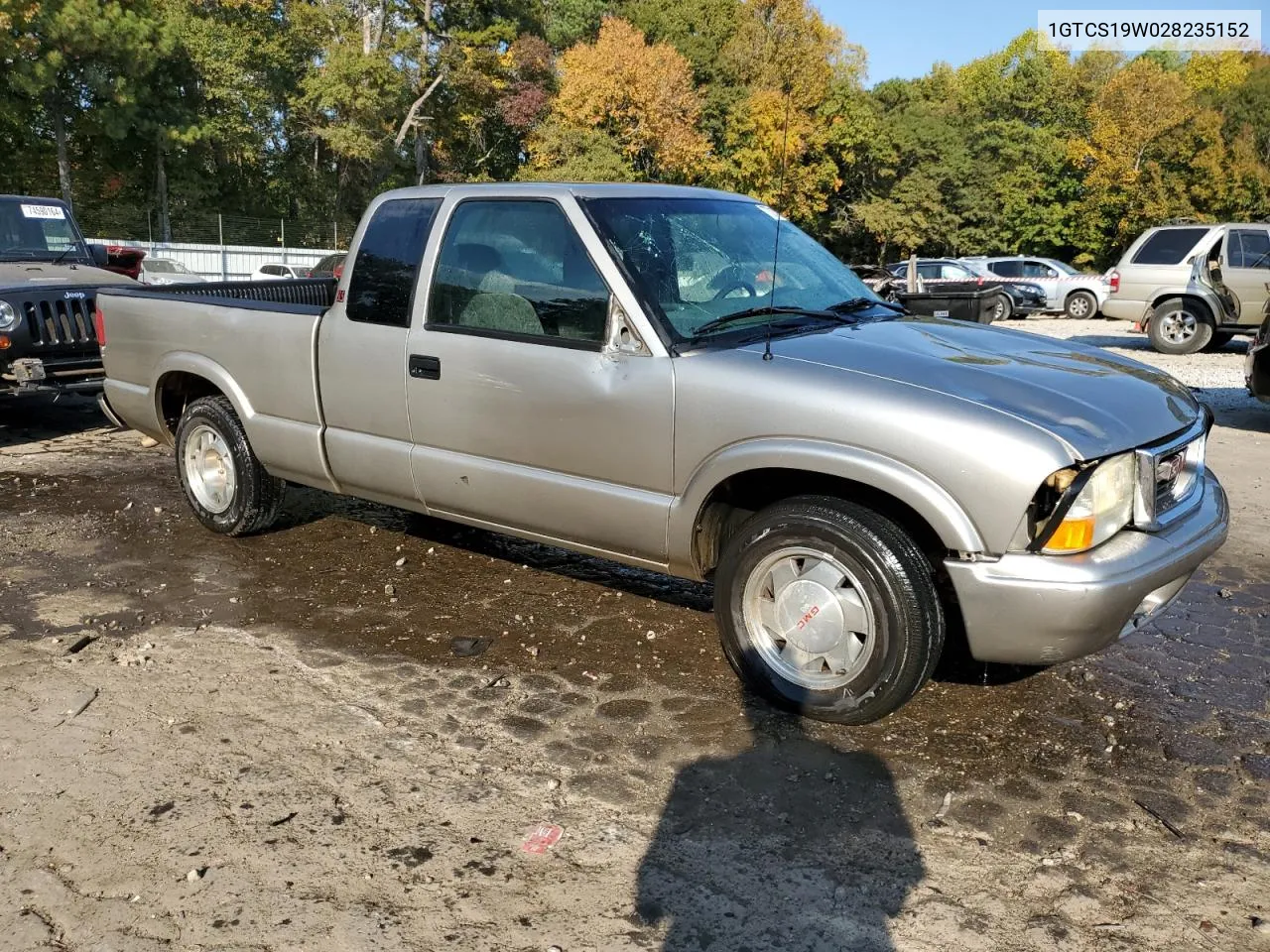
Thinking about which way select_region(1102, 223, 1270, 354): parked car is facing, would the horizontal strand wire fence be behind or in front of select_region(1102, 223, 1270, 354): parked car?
behind

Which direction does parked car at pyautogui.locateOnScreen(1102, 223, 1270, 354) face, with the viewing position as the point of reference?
facing to the right of the viewer

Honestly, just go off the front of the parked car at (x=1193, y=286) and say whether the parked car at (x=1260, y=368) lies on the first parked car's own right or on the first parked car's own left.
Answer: on the first parked car's own right

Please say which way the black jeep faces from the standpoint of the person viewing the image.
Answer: facing the viewer and to the right of the viewer

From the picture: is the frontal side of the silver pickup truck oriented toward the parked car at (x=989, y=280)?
no

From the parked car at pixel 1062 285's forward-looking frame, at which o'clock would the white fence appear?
The white fence is roughly at 6 o'clock from the parked car.

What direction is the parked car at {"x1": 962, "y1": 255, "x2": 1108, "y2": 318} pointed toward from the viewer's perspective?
to the viewer's right

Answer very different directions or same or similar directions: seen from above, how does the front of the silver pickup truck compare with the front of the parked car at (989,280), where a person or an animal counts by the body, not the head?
same or similar directions

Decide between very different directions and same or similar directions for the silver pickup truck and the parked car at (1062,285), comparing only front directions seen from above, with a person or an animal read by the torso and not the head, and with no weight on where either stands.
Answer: same or similar directions

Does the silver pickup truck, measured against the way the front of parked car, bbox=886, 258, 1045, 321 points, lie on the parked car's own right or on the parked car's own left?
on the parked car's own right

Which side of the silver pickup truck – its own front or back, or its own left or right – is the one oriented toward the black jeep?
back

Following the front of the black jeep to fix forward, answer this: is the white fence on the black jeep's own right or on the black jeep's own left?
on the black jeep's own left

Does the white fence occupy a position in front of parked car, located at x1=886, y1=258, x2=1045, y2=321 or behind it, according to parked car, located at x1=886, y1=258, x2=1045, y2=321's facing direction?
behind

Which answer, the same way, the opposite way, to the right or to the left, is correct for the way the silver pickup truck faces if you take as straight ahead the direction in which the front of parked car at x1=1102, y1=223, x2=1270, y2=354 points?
the same way
